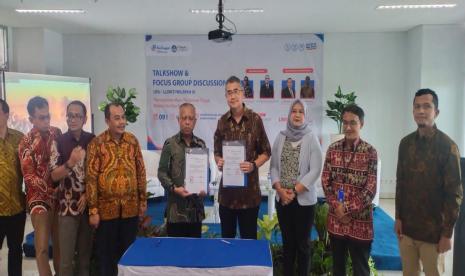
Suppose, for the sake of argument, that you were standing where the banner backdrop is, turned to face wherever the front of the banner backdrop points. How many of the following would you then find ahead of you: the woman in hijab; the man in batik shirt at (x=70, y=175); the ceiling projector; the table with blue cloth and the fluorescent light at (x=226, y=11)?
5

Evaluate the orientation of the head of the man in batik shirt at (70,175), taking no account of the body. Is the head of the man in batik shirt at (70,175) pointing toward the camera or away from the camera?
toward the camera

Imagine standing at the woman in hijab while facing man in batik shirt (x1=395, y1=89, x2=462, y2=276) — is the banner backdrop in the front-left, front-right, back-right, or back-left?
back-left

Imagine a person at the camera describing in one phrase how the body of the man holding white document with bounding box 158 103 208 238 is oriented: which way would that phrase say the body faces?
toward the camera

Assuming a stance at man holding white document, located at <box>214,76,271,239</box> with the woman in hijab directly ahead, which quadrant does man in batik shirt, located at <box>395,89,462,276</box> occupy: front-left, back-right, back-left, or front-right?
front-right

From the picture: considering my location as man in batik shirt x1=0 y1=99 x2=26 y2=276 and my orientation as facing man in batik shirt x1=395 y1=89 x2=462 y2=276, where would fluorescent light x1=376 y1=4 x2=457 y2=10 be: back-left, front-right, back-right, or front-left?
front-left

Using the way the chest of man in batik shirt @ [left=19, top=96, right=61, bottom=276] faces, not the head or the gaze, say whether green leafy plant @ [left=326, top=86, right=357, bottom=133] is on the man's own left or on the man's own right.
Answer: on the man's own left

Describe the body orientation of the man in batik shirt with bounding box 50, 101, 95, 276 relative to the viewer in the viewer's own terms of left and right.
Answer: facing the viewer and to the right of the viewer

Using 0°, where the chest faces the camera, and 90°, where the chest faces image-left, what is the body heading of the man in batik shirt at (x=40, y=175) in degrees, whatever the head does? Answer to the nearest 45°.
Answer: approximately 315°

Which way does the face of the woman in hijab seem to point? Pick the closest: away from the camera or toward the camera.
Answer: toward the camera

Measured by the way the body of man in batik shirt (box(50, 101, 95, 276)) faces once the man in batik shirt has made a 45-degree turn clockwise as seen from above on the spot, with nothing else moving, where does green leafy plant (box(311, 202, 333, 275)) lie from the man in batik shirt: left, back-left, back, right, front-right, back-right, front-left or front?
left

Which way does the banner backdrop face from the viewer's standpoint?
toward the camera

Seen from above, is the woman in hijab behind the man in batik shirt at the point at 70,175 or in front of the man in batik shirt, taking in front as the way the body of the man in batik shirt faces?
in front

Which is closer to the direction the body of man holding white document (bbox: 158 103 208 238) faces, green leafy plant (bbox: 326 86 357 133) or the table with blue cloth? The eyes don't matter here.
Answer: the table with blue cloth

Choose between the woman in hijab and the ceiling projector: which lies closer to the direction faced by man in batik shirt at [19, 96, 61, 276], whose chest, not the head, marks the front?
the woman in hijab
